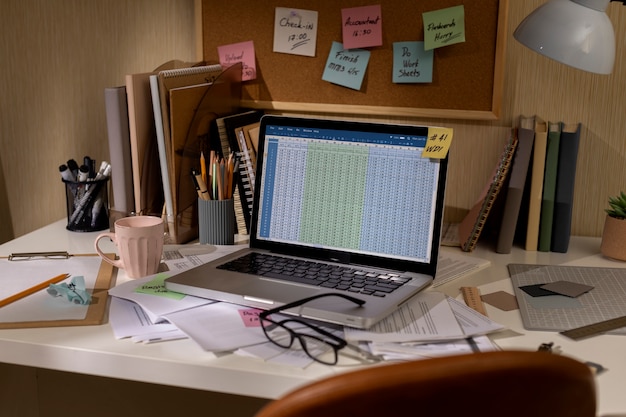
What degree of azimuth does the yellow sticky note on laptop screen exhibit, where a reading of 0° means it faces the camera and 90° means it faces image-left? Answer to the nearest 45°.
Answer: approximately 0°

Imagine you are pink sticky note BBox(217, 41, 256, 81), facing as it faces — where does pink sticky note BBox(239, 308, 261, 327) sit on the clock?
pink sticky note BBox(239, 308, 261, 327) is roughly at 12 o'clock from pink sticky note BBox(217, 41, 256, 81).

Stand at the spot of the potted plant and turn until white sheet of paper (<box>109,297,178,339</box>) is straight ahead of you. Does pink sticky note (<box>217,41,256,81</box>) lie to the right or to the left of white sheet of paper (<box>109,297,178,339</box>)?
right

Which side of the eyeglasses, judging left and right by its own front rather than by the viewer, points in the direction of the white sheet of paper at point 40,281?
right
